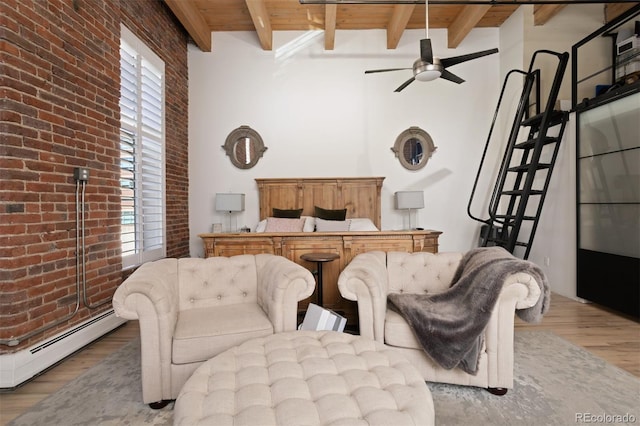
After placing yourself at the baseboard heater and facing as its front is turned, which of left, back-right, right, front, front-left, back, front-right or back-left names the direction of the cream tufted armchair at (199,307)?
front

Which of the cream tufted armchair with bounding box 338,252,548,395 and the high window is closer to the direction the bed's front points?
the cream tufted armchair

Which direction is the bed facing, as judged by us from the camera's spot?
facing the viewer

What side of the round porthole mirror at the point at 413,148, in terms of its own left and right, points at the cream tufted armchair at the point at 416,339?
front

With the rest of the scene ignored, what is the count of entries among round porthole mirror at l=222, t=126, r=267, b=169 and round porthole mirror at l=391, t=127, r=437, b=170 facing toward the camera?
2

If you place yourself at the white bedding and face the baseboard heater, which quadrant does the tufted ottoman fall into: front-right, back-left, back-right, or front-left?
front-left

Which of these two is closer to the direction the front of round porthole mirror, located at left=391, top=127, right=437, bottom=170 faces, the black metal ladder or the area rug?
the area rug

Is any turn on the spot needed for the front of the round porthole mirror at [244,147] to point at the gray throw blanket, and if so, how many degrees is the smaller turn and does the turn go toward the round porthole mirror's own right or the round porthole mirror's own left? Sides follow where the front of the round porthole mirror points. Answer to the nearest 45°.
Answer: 0° — it already faces it

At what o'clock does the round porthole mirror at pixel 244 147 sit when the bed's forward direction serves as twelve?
The round porthole mirror is roughly at 5 o'clock from the bed.

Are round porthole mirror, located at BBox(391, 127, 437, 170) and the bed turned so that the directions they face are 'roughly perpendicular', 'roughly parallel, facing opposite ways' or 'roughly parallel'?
roughly parallel

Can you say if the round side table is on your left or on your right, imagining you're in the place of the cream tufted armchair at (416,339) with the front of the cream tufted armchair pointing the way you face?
on your right

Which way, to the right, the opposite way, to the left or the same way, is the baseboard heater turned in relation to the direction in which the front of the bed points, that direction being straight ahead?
to the left

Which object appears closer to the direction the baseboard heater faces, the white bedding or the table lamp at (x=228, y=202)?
the white bedding

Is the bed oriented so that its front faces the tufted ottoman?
yes

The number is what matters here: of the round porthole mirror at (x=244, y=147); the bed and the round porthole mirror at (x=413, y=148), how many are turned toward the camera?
3

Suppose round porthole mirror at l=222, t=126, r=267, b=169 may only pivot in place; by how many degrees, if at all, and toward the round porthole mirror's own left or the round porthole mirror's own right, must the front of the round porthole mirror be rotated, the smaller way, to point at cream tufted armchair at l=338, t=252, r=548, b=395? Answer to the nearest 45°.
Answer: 0° — it already faces it

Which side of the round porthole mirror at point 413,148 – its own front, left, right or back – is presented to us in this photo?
front
